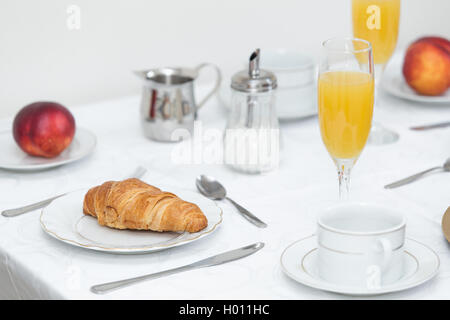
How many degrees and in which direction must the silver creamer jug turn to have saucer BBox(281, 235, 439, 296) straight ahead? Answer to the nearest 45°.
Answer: approximately 90° to its left

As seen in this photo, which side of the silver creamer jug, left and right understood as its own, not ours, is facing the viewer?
left

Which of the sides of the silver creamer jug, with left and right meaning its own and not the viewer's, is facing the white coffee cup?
left

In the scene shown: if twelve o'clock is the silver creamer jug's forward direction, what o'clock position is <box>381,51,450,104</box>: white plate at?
The white plate is roughly at 5 o'clock from the silver creamer jug.
